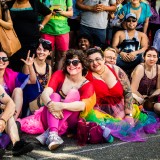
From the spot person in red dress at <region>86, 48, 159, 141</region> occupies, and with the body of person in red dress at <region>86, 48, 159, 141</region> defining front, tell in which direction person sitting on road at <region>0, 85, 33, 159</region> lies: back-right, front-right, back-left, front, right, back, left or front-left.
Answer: front-right

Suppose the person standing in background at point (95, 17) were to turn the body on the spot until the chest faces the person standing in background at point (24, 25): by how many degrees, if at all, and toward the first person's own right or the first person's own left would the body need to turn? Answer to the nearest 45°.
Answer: approximately 45° to the first person's own right

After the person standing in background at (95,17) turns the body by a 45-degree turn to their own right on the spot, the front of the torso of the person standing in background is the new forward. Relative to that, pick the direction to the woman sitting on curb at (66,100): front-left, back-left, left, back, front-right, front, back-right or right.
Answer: front-left

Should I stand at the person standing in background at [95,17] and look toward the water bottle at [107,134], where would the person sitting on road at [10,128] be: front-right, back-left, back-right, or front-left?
front-right

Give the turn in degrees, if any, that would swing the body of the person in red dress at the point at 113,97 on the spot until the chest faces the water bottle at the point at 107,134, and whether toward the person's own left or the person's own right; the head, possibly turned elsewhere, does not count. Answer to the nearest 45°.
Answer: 0° — they already face it

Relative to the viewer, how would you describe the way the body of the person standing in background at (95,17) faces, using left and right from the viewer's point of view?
facing the viewer

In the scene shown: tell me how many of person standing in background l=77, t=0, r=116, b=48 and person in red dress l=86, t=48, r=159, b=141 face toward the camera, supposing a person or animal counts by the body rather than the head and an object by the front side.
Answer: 2

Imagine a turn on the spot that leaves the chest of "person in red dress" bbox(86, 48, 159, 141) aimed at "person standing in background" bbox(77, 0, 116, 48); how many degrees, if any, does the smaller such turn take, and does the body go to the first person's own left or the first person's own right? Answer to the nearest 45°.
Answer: approximately 180°

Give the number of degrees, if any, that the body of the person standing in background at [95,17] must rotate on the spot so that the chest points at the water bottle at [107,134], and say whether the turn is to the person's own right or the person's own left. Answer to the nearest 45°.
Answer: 0° — they already face it

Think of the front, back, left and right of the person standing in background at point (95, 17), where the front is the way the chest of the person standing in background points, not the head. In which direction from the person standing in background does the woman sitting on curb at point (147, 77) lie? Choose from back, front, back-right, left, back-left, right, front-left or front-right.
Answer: front-left

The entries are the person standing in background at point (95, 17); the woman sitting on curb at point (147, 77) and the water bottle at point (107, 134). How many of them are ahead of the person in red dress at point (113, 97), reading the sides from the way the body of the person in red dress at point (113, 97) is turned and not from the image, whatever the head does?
1

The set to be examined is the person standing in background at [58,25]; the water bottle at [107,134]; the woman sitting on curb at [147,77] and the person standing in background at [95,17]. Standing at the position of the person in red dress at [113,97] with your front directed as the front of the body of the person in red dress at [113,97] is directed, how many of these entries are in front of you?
1

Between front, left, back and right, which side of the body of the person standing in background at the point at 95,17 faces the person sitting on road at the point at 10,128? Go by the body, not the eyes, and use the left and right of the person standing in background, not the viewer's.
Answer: front
